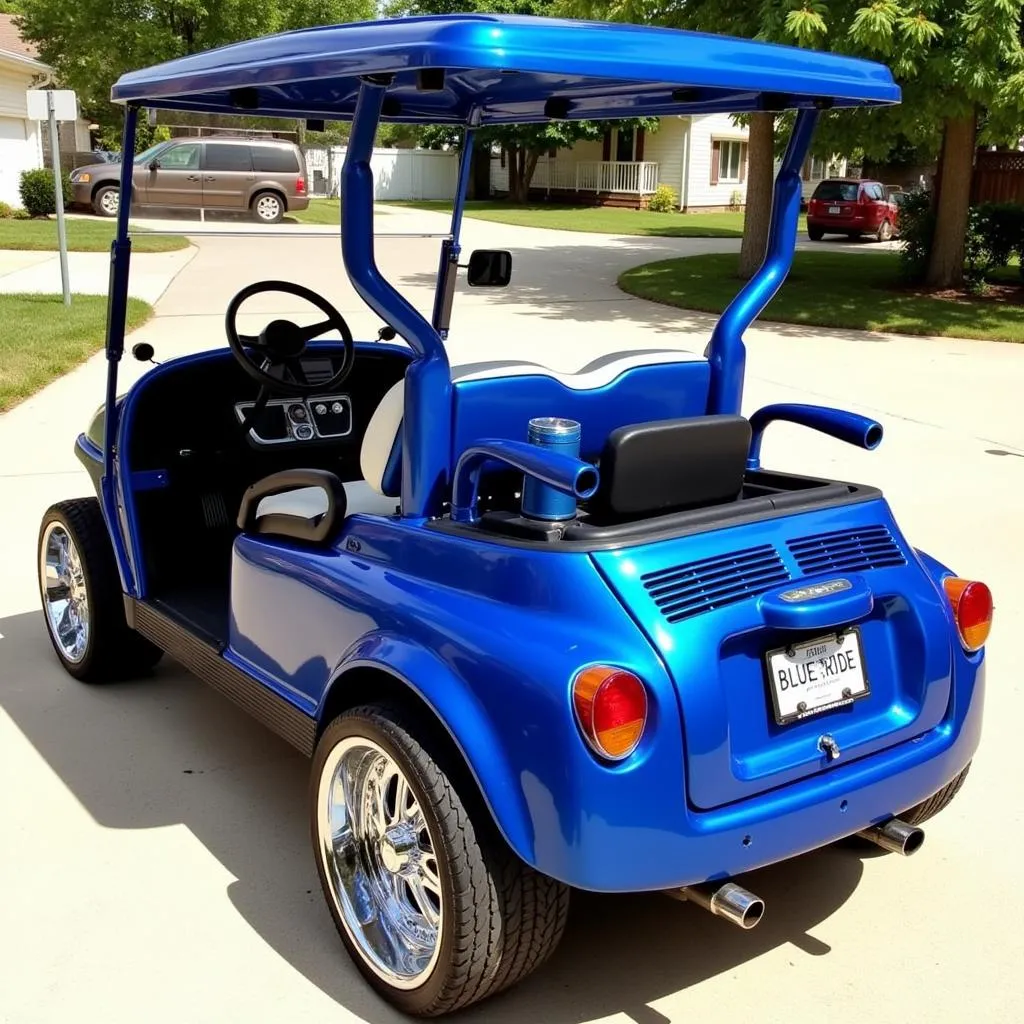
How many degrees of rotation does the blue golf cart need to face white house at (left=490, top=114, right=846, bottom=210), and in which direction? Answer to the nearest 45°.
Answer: approximately 45° to its right

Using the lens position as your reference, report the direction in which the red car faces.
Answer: facing away from the viewer and to the right of the viewer

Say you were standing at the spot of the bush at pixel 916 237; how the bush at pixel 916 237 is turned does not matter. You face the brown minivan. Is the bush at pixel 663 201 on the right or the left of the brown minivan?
right

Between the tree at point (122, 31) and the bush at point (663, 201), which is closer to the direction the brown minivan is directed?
the tree

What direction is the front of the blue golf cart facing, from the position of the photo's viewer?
facing away from the viewer and to the left of the viewer

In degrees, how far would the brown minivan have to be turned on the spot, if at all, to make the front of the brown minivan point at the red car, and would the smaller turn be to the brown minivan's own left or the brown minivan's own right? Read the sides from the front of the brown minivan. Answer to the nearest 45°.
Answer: approximately 180°

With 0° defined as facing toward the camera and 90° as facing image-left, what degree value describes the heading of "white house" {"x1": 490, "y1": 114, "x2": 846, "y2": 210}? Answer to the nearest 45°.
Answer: approximately 45°

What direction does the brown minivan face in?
to the viewer's left

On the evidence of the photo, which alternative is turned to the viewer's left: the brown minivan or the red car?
the brown minivan
